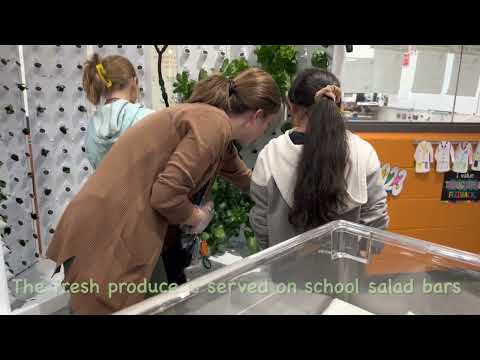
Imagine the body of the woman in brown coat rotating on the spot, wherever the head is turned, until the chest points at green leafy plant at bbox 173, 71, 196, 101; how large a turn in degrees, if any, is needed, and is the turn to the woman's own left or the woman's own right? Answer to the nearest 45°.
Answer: approximately 45° to the woman's own left

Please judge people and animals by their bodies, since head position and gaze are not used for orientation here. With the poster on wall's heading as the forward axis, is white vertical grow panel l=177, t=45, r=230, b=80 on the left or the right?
on its right

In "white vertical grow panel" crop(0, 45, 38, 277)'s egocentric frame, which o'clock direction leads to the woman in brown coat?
The woman in brown coat is roughly at 1 o'clock from the white vertical grow panel.

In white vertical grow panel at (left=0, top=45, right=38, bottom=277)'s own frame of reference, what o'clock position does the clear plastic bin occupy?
The clear plastic bin is roughly at 1 o'clock from the white vertical grow panel.

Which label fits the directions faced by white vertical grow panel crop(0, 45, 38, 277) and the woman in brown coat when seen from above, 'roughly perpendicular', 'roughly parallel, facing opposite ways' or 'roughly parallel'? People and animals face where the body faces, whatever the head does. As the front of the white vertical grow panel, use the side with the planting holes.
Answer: roughly perpendicular

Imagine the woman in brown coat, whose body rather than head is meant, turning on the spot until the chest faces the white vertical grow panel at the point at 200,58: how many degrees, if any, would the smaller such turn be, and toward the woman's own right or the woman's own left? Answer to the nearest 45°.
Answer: approximately 45° to the woman's own left

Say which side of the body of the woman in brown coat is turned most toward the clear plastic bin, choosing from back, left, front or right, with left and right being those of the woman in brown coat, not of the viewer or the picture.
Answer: right

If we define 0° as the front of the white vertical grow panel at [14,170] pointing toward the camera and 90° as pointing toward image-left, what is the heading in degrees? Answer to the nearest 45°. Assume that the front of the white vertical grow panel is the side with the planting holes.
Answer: approximately 315°

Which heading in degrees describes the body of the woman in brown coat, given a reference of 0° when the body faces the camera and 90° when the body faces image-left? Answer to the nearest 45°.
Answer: approximately 225°

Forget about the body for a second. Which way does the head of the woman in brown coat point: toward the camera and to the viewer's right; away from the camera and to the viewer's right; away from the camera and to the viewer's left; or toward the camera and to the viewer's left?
away from the camera and to the viewer's right

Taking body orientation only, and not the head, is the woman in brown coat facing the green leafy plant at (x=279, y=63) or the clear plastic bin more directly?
the green leafy plant

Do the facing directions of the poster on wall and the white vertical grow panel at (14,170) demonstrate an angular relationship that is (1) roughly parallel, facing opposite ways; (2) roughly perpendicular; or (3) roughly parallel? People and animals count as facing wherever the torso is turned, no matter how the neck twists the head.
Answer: roughly perpendicular

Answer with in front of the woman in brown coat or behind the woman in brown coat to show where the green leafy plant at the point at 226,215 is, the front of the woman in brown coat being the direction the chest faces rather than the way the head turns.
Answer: in front

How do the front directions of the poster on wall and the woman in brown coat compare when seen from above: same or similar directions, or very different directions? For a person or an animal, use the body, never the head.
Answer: very different directions

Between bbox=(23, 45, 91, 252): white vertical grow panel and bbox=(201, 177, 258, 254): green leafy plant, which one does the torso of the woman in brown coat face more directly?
the green leafy plant

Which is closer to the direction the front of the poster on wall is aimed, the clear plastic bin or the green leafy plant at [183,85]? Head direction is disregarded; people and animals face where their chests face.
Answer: the clear plastic bin

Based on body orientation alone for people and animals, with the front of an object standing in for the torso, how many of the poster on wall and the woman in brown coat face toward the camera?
1

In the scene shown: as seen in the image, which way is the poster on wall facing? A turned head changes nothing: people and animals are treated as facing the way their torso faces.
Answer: toward the camera
